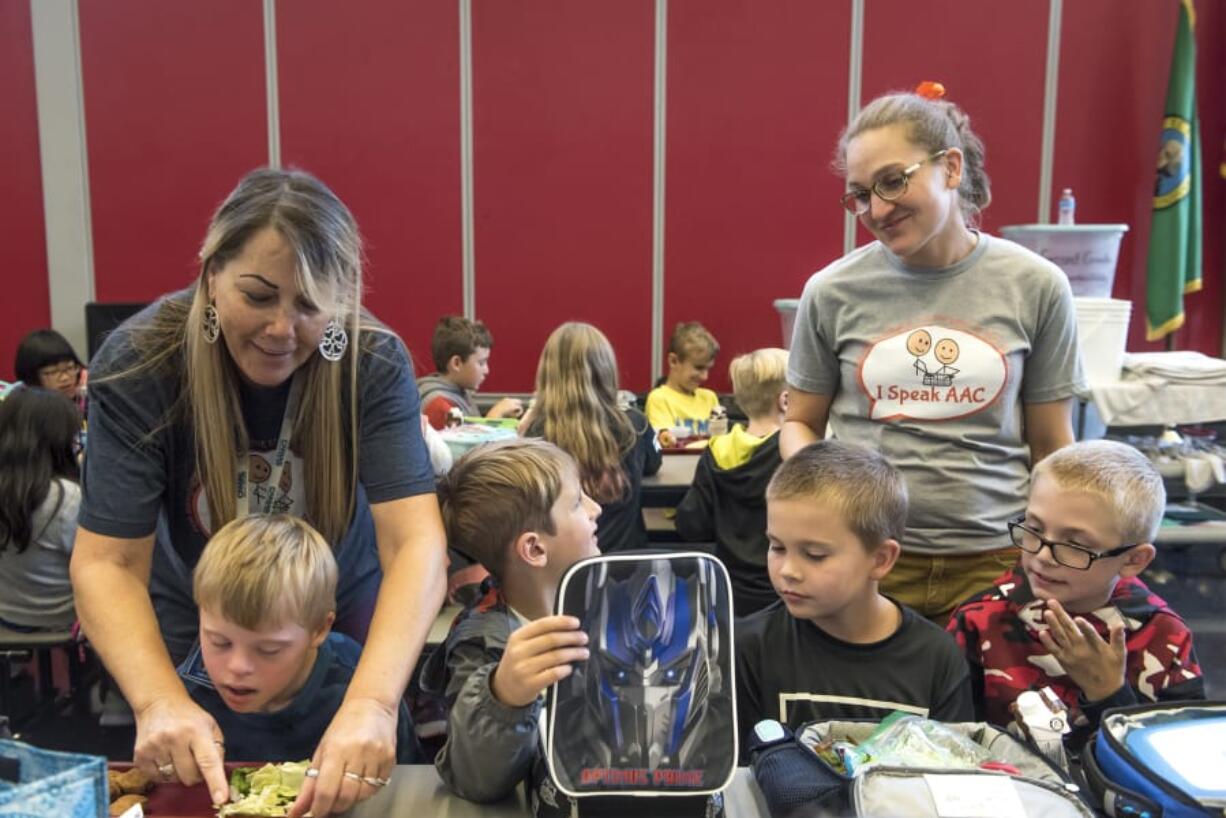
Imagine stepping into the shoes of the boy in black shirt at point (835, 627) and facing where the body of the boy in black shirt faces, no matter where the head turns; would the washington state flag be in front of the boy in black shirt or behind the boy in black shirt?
behind

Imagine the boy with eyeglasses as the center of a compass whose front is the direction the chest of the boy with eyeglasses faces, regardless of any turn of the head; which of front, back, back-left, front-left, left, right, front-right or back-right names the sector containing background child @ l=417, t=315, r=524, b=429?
right

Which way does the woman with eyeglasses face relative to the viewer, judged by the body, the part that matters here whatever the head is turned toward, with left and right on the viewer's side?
facing the viewer

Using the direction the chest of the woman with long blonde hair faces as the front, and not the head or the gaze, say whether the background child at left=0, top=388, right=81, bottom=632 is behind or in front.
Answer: behind

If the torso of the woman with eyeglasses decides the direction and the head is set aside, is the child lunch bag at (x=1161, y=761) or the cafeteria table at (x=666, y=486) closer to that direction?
the child lunch bag

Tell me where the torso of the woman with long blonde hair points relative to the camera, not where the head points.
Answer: toward the camera

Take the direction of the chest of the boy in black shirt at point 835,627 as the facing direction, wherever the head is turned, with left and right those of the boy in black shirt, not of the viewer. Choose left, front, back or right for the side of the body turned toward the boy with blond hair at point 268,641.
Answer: right

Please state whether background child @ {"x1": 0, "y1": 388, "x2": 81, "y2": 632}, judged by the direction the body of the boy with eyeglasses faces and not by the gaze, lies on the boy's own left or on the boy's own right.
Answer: on the boy's own right

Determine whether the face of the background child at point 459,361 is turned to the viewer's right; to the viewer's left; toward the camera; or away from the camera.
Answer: to the viewer's right

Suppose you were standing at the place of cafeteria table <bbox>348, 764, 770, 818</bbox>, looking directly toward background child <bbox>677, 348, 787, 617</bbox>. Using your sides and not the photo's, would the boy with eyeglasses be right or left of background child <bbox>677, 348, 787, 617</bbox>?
right

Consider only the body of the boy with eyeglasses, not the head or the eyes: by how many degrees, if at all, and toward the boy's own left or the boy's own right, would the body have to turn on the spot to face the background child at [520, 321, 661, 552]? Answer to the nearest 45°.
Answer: approximately 90° to the boy's own right

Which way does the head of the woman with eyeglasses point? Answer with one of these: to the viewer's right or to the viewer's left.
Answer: to the viewer's left

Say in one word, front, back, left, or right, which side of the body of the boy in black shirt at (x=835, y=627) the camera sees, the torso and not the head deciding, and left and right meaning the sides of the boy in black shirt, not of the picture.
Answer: front

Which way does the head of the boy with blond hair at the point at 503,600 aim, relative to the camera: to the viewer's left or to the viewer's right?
to the viewer's right

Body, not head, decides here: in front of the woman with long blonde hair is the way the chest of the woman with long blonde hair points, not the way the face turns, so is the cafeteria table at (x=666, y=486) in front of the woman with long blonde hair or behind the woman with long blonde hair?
behind

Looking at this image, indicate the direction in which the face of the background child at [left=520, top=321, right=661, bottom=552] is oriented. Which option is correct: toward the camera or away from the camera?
away from the camera
